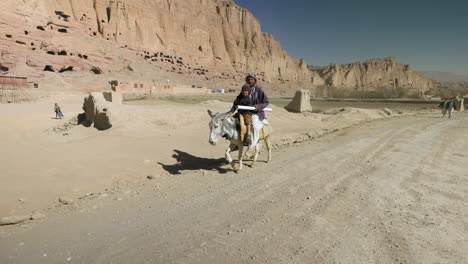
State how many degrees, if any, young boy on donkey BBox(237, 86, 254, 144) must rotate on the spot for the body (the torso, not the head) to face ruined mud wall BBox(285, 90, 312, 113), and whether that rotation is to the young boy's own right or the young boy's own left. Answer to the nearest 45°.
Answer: approximately 135° to the young boy's own right

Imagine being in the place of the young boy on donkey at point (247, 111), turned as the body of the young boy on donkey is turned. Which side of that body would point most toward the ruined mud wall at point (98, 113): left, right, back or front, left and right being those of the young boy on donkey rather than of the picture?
right

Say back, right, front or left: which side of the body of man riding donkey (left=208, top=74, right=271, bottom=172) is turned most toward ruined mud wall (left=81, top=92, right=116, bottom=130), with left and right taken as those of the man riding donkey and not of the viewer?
right

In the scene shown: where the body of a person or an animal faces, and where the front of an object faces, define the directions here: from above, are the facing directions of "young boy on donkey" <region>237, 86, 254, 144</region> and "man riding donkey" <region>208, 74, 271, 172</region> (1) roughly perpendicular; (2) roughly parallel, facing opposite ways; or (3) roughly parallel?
roughly parallel

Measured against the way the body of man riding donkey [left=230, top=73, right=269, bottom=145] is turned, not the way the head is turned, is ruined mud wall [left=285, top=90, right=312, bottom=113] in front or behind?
behind

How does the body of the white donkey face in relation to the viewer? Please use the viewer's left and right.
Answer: facing the viewer and to the left of the viewer

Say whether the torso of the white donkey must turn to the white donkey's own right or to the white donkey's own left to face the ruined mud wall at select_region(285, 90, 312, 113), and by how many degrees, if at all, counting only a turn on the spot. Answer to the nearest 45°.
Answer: approximately 135° to the white donkey's own right

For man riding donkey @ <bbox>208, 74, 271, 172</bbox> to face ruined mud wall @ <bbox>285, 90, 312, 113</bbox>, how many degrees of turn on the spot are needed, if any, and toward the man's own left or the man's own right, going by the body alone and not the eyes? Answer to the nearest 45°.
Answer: approximately 135° to the man's own right
